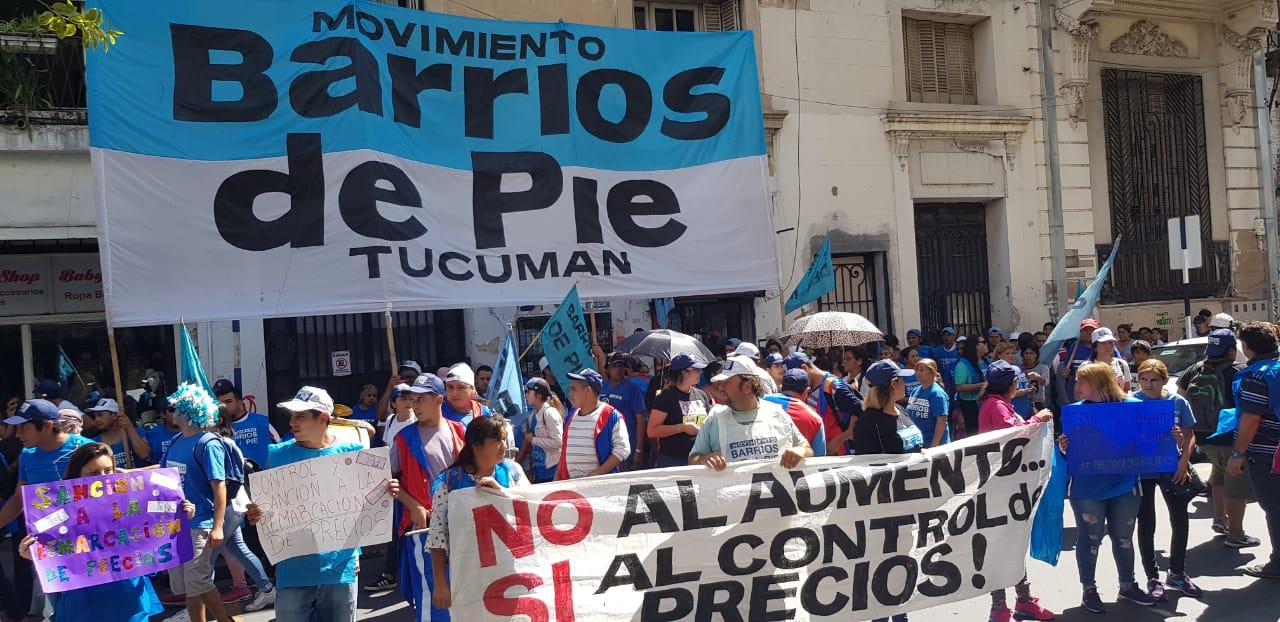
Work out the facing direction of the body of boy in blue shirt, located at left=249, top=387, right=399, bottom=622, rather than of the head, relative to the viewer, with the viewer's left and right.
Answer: facing the viewer

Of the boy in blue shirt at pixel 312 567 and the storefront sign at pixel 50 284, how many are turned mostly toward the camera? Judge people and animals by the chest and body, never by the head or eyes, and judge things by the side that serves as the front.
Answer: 2

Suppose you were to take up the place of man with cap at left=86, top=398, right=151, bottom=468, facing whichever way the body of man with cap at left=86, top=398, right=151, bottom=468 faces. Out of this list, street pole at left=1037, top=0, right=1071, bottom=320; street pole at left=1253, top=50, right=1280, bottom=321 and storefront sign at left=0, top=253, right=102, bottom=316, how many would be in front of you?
0

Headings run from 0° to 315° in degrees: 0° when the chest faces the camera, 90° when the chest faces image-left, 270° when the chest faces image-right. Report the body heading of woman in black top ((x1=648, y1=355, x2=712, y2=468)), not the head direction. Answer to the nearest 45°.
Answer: approximately 315°

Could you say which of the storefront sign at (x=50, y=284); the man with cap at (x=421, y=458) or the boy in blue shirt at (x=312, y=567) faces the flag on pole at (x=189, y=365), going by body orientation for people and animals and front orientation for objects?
the storefront sign

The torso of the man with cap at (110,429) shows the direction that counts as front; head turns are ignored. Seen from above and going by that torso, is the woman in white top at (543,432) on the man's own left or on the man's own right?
on the man's own left

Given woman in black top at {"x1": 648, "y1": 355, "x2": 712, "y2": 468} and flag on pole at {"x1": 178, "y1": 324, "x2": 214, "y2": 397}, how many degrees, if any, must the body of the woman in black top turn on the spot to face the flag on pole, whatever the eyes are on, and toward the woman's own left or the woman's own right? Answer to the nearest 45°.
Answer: approximately 135° to the woman's own right

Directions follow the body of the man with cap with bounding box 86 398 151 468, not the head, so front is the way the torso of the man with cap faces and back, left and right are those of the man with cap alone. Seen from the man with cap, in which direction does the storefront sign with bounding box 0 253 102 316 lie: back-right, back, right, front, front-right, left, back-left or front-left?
back-right

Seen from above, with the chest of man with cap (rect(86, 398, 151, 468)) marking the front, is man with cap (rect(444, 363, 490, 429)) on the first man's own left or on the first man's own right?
on the first man's own left

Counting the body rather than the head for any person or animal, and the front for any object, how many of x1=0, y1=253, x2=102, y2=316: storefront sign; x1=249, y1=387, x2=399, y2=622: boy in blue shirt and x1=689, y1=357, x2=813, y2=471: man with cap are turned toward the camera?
3

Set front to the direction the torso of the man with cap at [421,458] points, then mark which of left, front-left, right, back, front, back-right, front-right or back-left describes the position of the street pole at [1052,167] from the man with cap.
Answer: back

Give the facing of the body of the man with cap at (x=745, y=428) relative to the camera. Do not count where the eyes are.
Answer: toward the camera

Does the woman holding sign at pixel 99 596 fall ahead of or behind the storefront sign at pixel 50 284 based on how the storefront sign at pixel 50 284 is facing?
ahead

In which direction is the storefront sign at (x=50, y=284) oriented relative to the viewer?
toward the camera

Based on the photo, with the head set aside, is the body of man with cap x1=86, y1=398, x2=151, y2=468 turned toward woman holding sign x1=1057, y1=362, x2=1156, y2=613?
no

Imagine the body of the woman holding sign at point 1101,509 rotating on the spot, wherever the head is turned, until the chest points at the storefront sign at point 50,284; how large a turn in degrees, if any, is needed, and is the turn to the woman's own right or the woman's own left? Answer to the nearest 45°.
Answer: approximately 135° to the woman's own right

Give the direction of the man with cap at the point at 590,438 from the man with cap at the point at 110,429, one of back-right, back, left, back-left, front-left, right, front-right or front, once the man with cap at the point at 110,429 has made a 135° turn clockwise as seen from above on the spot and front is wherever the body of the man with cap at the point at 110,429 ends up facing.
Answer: back-right

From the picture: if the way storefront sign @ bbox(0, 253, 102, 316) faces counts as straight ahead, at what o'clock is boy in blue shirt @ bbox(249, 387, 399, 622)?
The boy in blue shirt is roughly at 12 o'clock from the storefront sign.
